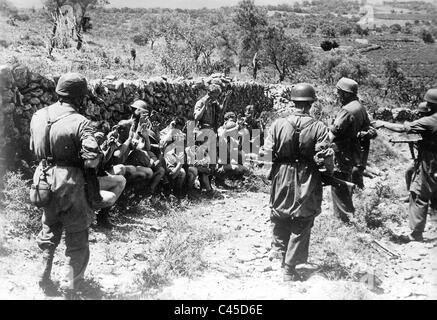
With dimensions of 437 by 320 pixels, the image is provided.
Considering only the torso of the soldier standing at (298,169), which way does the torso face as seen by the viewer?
away from the camera

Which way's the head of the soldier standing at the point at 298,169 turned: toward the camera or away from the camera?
away from the camera

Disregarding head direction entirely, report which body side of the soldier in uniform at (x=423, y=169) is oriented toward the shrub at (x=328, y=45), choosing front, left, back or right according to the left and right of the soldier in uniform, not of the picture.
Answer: right

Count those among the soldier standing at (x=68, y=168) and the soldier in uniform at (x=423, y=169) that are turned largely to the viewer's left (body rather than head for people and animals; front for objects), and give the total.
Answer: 1

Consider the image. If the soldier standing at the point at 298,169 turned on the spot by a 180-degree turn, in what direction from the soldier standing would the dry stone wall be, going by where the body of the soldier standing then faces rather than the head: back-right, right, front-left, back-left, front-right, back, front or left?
back-right

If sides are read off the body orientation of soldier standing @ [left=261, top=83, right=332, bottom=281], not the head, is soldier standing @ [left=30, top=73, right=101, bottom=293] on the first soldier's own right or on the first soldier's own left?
on the first soldier's own left

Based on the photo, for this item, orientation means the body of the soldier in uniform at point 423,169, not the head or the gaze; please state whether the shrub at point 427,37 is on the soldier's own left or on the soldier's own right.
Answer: on the soldier's own right

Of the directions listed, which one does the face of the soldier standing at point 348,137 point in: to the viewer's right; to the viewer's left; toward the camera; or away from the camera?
to the viewer's left

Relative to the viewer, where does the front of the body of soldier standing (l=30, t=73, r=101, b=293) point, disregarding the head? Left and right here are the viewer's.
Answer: facing away from the viewer and to the right of the viewer

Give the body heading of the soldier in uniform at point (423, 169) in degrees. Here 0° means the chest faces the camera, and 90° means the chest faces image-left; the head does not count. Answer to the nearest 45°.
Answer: approximately 90°

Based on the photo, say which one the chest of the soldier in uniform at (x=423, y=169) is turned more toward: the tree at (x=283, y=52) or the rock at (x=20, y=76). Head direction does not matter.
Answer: the rock

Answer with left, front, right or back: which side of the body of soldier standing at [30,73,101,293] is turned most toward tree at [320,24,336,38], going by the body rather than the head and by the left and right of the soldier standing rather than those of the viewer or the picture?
front

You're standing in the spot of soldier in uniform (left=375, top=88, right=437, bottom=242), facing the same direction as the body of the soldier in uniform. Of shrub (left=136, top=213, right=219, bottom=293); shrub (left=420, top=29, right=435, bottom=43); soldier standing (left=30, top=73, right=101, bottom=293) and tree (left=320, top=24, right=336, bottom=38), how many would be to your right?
2

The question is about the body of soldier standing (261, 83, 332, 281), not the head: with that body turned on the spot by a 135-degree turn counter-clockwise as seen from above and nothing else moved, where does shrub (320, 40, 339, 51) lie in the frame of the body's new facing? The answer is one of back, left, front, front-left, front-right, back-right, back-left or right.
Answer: back-right

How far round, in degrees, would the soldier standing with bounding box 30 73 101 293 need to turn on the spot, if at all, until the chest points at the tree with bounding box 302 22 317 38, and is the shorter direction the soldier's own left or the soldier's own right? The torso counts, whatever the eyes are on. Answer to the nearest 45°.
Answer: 0° — they already face it
